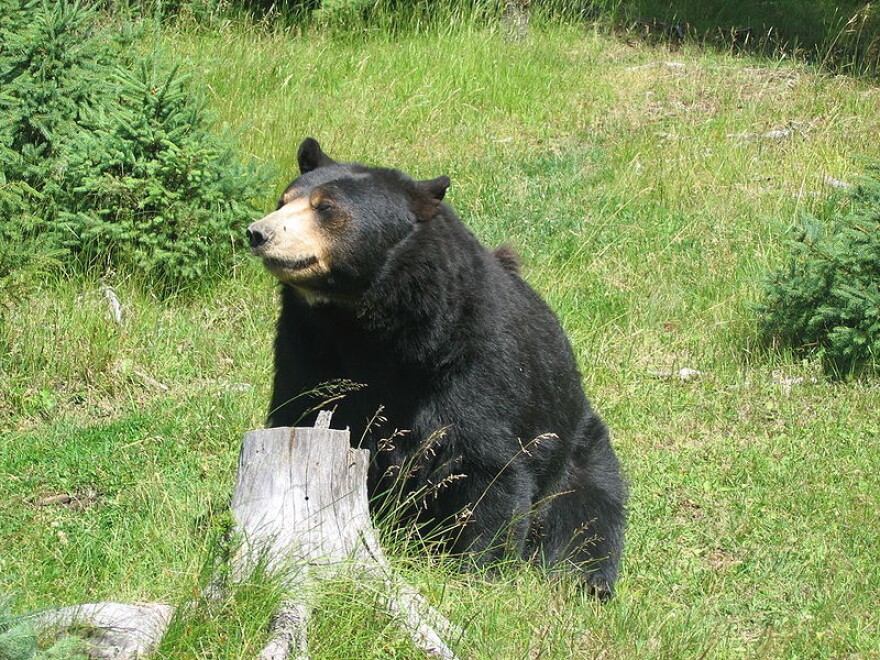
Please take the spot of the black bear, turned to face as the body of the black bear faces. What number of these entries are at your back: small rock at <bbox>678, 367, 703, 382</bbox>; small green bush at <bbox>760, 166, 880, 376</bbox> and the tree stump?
2

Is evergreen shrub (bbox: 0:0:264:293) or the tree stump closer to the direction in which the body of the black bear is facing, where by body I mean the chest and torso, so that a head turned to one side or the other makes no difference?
the tree stump

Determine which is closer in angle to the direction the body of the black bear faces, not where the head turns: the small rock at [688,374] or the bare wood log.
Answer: the bare wood log

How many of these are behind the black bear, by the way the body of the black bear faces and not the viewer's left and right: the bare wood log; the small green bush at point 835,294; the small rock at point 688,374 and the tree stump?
2

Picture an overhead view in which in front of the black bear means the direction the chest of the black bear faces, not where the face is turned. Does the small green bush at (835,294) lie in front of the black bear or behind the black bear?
behind

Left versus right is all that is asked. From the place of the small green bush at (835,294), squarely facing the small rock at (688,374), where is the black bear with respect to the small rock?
left

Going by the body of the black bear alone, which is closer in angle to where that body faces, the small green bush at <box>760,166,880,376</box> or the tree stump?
the tree stump

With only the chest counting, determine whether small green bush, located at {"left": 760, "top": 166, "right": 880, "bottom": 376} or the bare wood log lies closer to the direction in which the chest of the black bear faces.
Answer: the bare wood log

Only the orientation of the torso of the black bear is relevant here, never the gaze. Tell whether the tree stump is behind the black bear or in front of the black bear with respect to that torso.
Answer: in front

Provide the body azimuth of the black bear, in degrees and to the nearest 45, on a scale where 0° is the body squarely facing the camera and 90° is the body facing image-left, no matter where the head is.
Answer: approximately 45°

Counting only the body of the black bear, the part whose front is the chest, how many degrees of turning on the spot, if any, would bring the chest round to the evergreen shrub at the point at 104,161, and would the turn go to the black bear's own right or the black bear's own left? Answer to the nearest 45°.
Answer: approximately 90° to the black bear's own right
